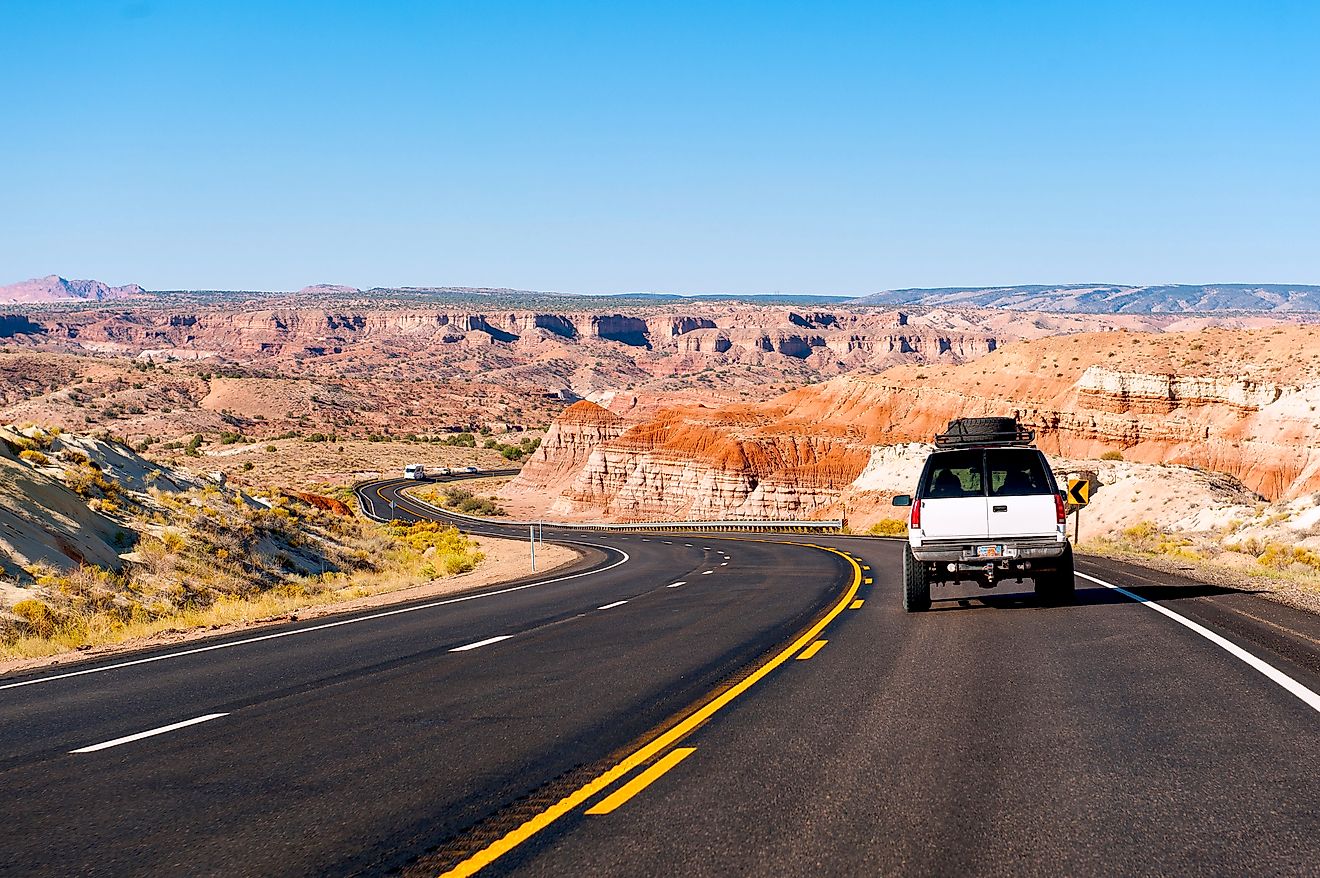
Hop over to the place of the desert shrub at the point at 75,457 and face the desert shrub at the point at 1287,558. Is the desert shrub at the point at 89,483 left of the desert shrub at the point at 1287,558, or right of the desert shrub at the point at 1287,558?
right

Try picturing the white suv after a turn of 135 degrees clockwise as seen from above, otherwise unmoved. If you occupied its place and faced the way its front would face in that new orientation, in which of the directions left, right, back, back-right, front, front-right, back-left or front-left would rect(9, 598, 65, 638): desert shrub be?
back-right

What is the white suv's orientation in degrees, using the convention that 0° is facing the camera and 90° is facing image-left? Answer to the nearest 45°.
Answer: approximately 180°

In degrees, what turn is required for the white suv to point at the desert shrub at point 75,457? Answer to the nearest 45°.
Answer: approximately 45° to its left

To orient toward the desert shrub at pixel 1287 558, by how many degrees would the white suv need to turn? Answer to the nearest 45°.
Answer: approximately 45° to its right

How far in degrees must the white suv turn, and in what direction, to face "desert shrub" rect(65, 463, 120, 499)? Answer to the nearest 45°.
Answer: approximately 45° to its left
